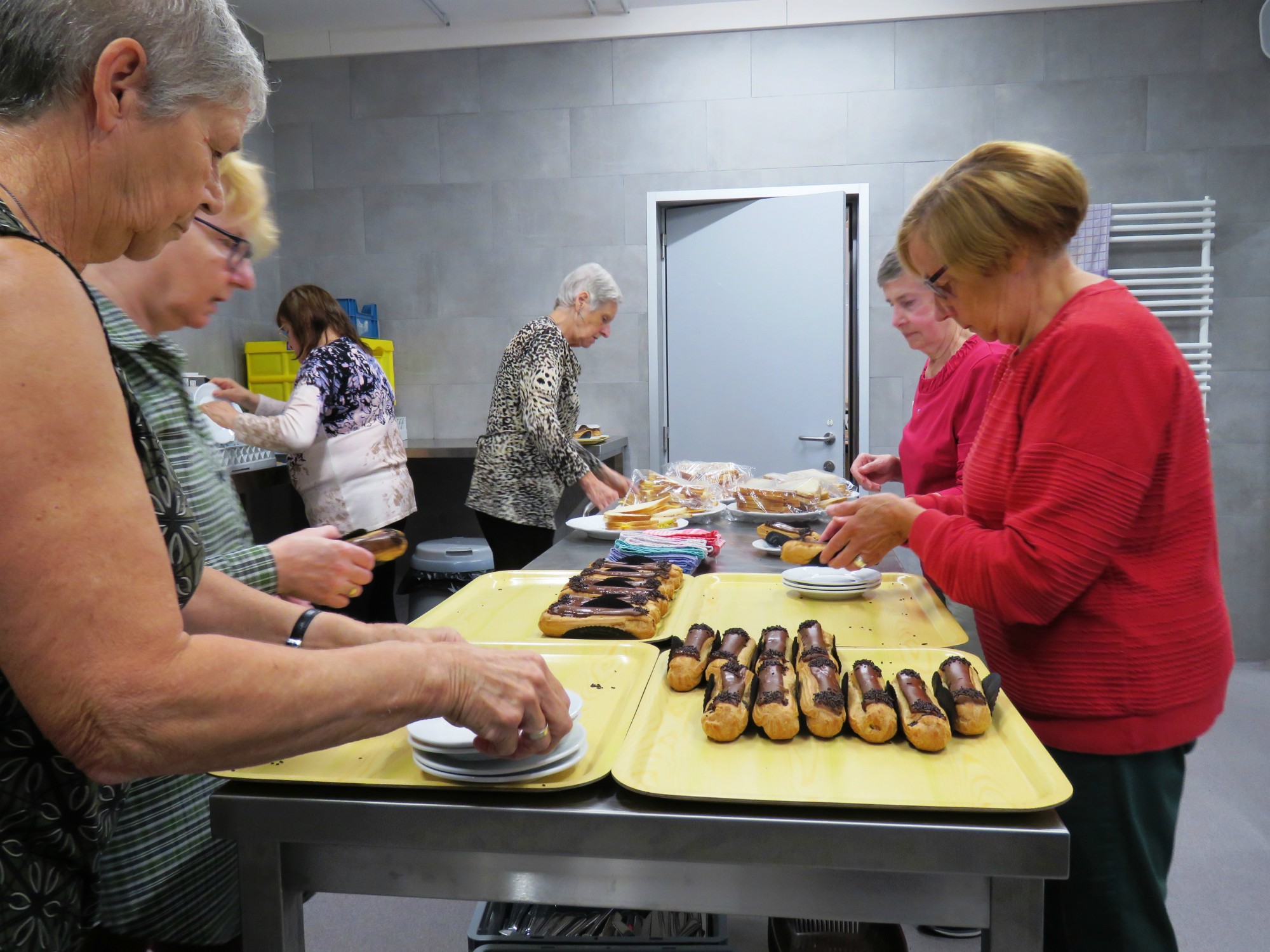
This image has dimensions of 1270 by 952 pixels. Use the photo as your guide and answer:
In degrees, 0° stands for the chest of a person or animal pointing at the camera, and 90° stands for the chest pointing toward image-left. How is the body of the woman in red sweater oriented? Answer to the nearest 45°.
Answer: approximately 90°

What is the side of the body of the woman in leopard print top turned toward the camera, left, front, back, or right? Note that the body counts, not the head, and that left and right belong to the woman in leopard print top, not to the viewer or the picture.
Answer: right

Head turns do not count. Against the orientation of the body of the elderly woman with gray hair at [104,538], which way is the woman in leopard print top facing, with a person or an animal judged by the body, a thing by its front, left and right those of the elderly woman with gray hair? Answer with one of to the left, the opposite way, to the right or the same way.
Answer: the same way

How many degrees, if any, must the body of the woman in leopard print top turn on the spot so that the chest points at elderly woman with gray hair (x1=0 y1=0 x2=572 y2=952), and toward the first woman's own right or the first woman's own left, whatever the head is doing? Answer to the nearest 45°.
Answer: approximately 90° to the first woman's own right

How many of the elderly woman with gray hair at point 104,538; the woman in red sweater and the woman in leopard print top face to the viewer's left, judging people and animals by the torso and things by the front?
1

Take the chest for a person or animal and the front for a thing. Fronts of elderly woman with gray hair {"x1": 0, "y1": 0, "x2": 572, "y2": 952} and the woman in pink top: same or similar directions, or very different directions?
very different directions

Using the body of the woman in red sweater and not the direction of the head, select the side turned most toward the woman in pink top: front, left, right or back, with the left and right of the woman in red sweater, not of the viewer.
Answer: right

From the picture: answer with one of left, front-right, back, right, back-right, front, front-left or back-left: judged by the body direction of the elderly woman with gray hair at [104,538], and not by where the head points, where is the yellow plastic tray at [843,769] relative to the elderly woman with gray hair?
front

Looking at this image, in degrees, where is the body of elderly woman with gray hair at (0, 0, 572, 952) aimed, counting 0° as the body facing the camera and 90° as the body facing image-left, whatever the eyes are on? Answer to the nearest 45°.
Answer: approximately 270°

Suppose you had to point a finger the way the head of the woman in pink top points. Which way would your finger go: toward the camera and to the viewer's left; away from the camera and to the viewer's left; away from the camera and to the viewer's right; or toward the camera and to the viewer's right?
toward the camera and to the viewer's left

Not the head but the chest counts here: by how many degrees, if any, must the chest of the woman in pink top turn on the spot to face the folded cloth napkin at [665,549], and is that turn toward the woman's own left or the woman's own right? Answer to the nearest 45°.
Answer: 0° — they already face it

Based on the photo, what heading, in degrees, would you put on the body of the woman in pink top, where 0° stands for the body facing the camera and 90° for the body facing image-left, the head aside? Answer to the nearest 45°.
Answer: approximately 45°

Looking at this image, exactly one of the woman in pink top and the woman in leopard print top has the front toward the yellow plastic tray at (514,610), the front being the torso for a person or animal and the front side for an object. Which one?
the woman in pink top

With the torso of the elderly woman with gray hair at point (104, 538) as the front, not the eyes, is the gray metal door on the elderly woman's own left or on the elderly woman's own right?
on the elderly woman's own left

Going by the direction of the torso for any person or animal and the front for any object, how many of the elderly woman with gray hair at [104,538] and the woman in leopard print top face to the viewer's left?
0

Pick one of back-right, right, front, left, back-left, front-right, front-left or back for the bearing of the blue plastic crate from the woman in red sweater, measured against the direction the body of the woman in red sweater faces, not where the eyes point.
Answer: front-right

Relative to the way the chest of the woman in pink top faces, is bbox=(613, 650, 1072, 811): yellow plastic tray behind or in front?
in front

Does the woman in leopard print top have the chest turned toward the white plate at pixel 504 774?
no
